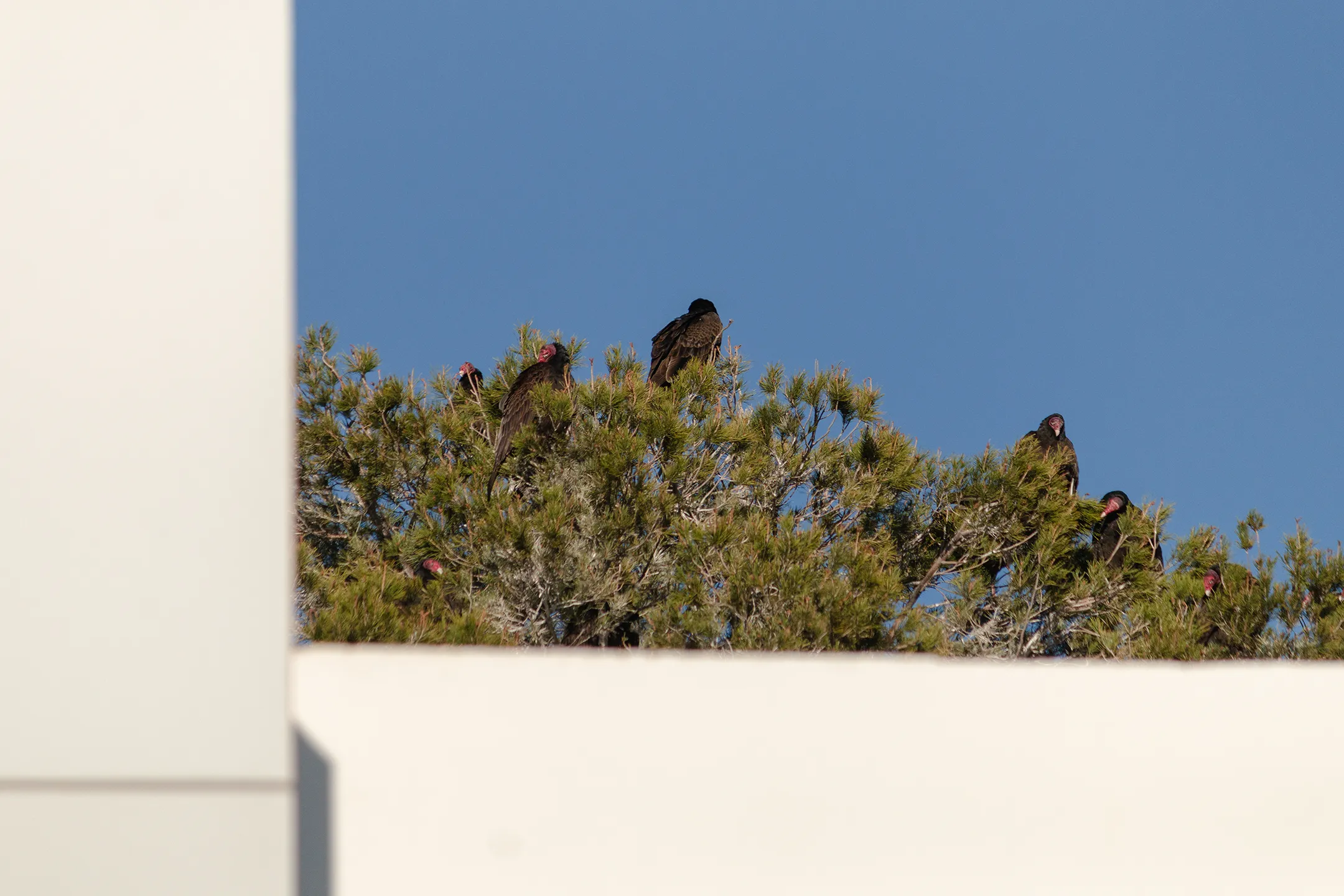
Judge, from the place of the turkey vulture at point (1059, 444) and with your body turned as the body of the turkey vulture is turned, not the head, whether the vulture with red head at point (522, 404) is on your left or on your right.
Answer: on your right

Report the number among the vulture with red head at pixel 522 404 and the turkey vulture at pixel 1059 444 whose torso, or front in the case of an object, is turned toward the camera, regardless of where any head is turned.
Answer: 1

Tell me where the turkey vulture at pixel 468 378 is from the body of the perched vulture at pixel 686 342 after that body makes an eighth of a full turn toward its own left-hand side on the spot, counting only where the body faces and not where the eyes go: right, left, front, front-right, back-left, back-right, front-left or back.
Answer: left

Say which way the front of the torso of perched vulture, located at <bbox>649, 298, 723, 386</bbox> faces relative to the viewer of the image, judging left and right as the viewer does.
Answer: facing away from the viewer and to the right of the viewer

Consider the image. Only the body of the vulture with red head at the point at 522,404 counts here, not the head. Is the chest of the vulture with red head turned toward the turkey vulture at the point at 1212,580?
yes

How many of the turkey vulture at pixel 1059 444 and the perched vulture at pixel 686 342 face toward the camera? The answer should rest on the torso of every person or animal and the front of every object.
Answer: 1

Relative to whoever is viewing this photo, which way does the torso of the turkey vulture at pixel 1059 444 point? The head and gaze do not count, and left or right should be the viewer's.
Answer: facing the viewer

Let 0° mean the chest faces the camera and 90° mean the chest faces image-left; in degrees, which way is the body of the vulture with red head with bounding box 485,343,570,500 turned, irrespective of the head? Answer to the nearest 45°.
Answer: approximately 270°

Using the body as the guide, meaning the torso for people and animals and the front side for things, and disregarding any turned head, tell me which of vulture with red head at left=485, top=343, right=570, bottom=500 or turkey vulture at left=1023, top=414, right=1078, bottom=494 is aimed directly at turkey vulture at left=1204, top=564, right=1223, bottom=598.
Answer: the vulture with red head

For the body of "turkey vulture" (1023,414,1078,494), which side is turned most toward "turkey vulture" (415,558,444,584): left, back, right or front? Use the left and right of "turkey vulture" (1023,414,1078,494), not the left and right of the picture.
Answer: right

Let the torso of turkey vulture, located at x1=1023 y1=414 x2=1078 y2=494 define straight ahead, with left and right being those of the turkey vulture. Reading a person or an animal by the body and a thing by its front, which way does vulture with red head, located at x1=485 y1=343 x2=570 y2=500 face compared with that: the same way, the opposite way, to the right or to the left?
to the left

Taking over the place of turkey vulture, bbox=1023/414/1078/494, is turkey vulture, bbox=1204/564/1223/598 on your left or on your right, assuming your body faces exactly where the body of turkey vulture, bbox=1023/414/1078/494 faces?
on your left
